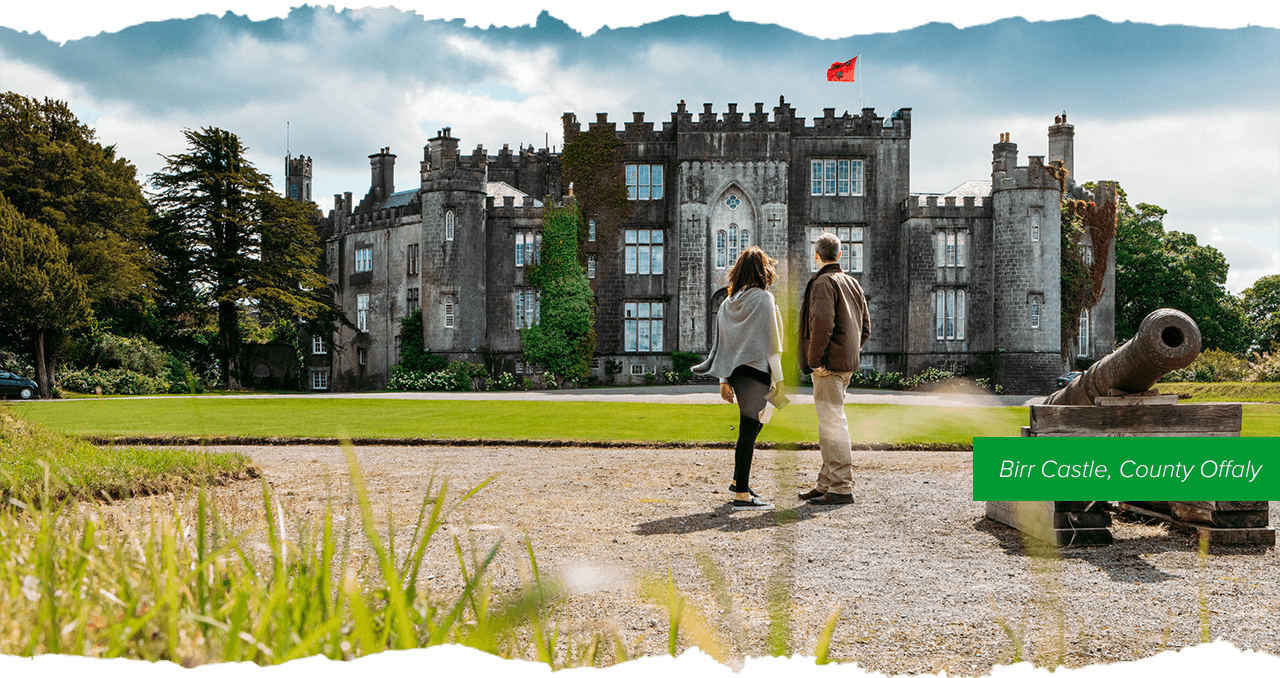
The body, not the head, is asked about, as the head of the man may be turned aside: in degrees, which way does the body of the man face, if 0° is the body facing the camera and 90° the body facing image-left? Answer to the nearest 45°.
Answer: approximately 135°

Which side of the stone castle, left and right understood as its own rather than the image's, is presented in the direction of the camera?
front

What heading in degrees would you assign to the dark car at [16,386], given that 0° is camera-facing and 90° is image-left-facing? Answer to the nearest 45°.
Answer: approximately 270°

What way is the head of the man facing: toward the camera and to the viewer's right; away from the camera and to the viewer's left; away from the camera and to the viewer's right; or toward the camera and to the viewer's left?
away from the camera and to the viewer's left

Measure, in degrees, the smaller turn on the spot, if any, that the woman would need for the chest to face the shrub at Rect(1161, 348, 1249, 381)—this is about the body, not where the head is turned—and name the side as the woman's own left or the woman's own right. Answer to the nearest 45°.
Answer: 0° — they already face it

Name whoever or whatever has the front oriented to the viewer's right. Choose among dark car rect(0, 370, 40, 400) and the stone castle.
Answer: the dark car

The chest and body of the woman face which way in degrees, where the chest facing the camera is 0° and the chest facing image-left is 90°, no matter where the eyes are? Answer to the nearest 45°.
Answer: approximately 225°

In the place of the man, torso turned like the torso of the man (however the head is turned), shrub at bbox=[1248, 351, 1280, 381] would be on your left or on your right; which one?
on your right

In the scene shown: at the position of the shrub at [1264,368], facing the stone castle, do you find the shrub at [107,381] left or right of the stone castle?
left
